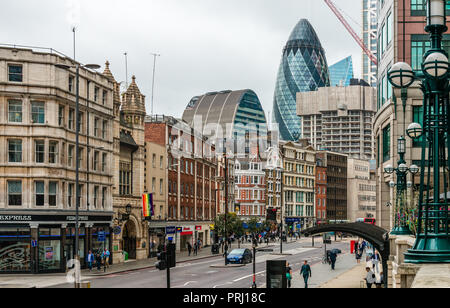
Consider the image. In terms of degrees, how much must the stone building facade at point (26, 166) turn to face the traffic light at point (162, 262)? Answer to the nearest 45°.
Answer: approximately 45° to its right

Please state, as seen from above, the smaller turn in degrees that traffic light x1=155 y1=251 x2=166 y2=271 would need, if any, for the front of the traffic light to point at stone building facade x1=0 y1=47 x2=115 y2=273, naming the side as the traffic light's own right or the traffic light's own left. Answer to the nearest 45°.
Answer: approximately 90° to the traffic light's own right

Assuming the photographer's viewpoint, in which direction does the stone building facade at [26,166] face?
facing the viewer and to the right of the viewer
